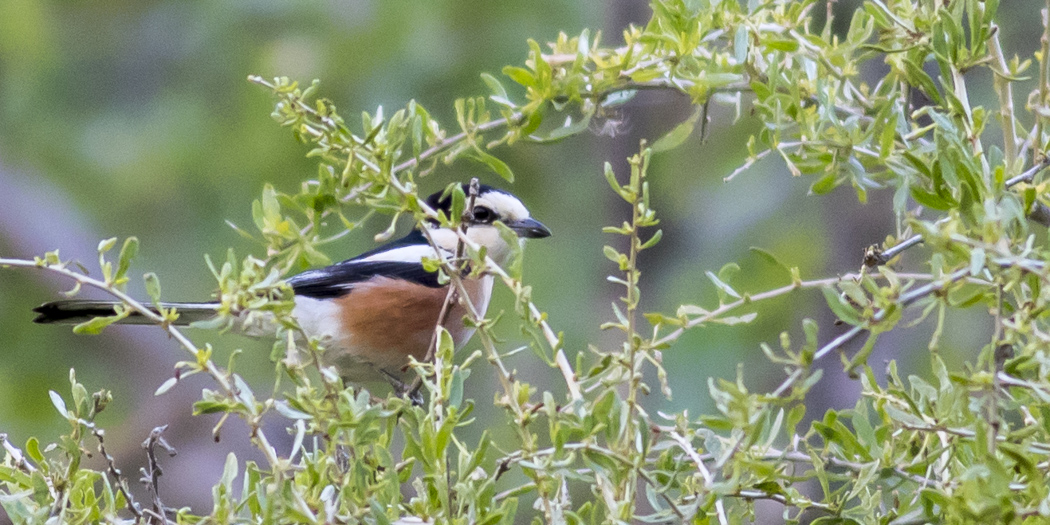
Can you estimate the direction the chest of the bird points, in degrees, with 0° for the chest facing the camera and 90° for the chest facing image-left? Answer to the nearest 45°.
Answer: approximately 270°
